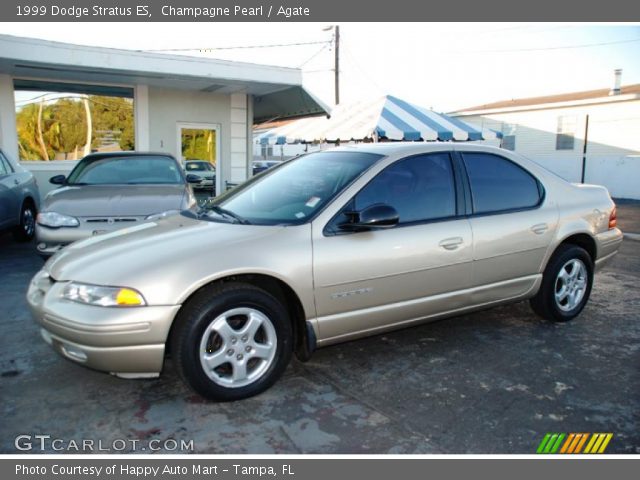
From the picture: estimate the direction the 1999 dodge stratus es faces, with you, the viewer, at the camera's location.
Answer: facing the viewer and to the left of the viewer

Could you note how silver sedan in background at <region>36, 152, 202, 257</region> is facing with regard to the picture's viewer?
facing the viewer

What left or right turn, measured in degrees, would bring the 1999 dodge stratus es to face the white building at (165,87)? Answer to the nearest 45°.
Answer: approximately 135° to its right

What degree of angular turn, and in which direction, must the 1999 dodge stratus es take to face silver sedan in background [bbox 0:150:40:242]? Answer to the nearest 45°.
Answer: approximately 90° to its right

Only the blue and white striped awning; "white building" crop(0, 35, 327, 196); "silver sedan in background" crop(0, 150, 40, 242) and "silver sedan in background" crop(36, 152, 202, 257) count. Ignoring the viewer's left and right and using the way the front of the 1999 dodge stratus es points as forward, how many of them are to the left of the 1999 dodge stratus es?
0

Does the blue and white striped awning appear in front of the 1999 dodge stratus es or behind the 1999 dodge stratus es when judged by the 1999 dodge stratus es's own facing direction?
behind

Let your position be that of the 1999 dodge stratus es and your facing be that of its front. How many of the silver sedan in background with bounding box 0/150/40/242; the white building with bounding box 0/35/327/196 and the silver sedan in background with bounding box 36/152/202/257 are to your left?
0

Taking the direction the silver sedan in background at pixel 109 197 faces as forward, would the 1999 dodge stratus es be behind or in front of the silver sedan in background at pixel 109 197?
in front

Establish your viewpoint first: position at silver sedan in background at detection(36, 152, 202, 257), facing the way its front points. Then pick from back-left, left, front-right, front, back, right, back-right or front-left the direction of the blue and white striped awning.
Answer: back-left

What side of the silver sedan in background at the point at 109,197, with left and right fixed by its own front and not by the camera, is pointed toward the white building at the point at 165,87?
back

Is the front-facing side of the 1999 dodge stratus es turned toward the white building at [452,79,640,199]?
no
